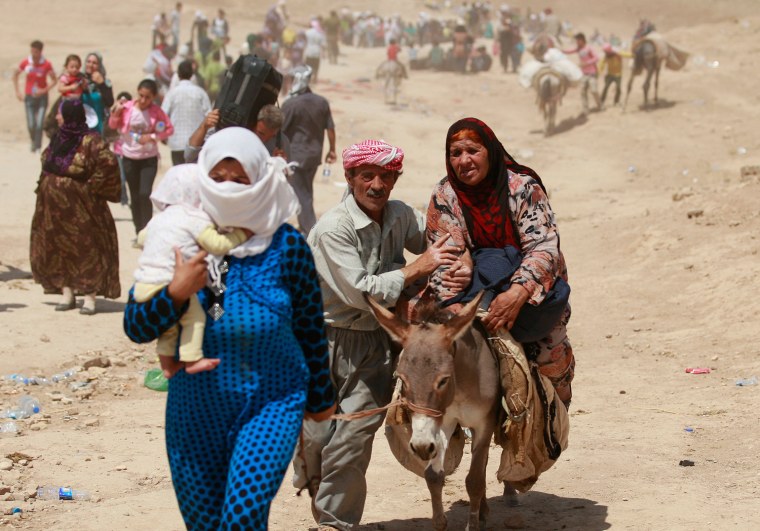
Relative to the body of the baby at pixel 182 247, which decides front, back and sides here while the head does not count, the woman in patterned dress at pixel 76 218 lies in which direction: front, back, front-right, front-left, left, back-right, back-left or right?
front-left

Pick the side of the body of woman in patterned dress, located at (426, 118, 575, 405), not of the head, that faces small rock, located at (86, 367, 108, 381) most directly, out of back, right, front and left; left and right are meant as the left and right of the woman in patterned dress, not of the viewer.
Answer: right

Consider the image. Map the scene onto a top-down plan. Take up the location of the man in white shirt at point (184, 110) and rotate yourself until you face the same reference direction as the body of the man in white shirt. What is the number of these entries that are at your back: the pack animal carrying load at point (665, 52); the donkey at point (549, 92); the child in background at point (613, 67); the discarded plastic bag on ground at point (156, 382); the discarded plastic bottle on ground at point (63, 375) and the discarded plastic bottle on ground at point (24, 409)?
3

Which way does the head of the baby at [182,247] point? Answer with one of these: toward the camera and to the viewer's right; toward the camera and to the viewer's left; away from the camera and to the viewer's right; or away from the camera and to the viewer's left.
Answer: away from the camera and to the viewer's right

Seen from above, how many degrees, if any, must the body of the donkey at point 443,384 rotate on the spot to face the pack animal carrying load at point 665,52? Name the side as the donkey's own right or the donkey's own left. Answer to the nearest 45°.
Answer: approximately 135° to the donkey's own right

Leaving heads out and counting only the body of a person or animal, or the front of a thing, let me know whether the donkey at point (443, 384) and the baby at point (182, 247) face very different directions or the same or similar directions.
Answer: very different directions

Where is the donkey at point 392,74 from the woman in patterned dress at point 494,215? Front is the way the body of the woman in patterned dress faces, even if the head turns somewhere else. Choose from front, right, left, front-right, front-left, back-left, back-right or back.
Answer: back-right
